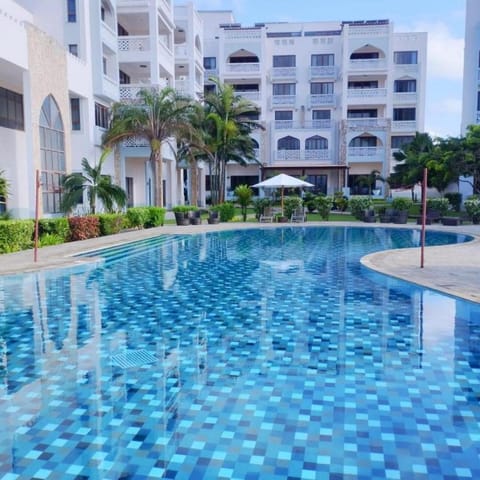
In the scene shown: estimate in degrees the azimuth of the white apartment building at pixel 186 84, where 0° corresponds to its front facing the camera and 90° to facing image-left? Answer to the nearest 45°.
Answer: approximately 315°

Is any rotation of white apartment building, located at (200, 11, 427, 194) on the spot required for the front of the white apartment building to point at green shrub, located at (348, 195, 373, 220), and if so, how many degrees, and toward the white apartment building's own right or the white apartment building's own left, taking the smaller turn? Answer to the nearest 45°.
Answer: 0° — it already faces it

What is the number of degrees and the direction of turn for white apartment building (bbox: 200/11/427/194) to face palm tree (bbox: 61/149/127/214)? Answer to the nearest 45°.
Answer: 0° — it already faces it

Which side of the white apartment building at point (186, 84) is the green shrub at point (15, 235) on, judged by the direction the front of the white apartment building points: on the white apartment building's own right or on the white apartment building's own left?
on the white apartment building's own right

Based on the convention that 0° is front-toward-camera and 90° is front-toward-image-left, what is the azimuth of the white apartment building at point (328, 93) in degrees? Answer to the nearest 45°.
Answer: approximately 0°

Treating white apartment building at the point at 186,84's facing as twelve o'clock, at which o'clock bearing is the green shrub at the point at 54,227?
The green shrub is roughly at 2 o'clock from the white apartment building.

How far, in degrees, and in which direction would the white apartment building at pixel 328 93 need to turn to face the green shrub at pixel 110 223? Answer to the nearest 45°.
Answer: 0° — it already faces it
